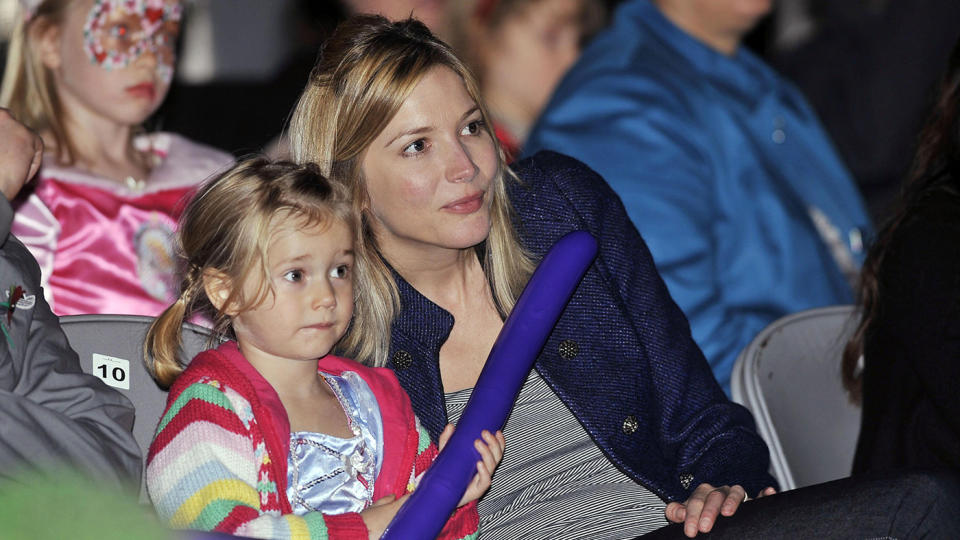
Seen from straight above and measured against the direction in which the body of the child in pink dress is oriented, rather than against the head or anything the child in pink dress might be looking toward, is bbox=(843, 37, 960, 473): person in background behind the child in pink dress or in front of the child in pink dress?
in front

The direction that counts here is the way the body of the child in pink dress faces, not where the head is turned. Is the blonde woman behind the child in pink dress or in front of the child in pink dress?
in front

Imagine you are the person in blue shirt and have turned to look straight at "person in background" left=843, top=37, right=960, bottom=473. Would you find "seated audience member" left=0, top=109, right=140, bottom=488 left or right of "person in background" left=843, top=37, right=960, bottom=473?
right

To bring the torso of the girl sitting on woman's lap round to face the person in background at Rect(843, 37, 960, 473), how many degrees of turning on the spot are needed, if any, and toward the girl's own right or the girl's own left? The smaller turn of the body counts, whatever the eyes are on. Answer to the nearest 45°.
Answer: approximately 45° to the girl's own left

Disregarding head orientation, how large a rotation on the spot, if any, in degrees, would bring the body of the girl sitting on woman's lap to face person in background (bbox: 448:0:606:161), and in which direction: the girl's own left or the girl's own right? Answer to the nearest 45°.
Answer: approximately 135° to the girl's own left

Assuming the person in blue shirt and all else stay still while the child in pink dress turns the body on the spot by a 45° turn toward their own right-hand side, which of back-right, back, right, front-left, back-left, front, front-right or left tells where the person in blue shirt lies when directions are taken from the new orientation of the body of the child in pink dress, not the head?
left

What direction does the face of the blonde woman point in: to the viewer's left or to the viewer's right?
to the viewer's right

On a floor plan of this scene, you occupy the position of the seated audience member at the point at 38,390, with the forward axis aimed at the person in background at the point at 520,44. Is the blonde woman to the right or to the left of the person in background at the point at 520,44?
right

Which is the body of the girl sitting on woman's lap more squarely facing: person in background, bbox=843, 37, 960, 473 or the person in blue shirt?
the person in background

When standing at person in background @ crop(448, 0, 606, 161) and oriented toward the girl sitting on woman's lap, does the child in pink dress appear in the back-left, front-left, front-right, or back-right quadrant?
front-right

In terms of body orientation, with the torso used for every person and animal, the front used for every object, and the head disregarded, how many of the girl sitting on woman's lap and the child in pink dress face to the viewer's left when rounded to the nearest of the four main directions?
0

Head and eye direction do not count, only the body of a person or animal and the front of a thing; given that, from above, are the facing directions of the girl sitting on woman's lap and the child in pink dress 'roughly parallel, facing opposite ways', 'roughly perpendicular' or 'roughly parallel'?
roughly parallel

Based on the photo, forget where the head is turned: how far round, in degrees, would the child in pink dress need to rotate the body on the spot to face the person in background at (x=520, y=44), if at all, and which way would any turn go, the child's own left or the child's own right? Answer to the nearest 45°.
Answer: approximately 90° to the child's own left

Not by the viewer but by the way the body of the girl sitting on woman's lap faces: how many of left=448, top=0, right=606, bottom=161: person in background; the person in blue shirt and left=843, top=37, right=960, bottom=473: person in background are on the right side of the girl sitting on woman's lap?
0

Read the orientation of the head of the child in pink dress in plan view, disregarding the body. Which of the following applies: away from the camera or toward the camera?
toward the camera

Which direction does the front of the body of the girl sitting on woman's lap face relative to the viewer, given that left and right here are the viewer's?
facing the viewer and to the right of the viewer
